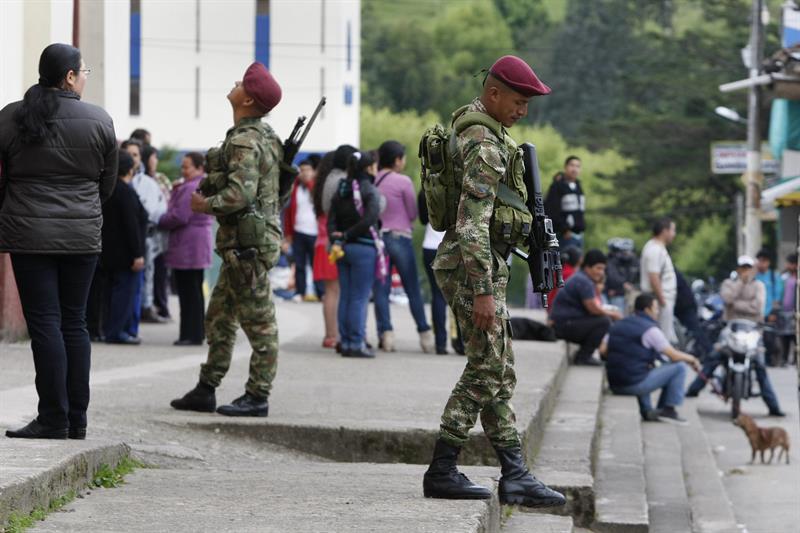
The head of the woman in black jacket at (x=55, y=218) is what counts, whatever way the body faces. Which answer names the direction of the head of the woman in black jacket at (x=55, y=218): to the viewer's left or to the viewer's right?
to the viewer's right

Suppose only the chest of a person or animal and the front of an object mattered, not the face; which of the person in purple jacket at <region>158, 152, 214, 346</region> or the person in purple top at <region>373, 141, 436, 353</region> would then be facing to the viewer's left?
the person in purple jacket at <region>158, 152, 214, 346</region>

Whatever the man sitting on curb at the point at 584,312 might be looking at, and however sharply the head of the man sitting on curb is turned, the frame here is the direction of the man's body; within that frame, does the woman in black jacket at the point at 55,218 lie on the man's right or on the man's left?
on the man's right

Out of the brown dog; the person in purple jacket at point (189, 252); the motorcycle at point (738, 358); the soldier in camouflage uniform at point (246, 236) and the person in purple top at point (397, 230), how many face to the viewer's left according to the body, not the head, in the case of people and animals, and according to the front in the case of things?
3

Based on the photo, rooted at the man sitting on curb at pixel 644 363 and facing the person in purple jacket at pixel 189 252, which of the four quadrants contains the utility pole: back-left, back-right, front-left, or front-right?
back-right

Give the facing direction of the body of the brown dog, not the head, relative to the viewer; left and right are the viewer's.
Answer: facing to the left of the viewer

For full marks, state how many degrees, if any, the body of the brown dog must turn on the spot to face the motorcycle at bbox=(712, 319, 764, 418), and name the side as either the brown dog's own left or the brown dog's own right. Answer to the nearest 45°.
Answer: approximately 90° to the brown dog's own right

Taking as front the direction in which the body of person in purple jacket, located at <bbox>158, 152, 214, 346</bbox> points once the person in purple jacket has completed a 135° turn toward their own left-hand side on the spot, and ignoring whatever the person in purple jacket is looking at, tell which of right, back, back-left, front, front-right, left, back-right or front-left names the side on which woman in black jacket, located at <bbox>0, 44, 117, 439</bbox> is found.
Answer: front-right
